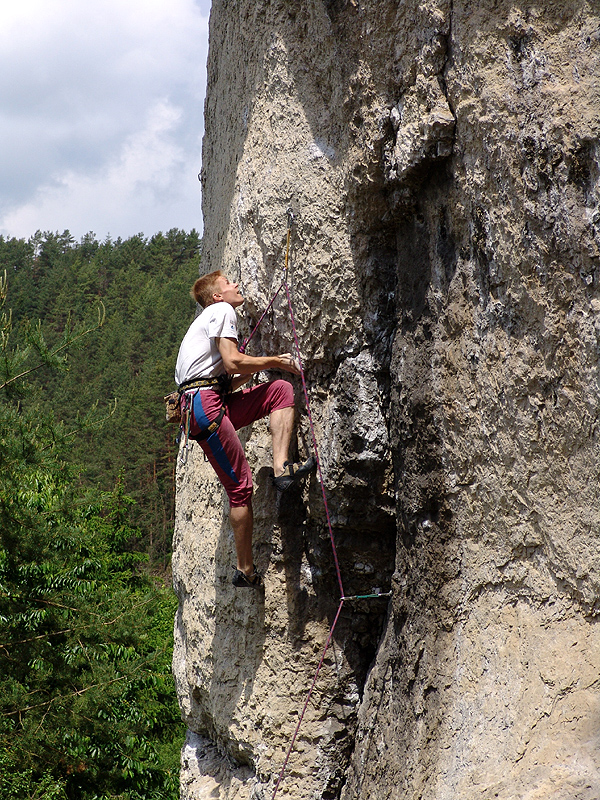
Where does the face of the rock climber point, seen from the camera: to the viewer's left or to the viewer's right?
to the viewer's right

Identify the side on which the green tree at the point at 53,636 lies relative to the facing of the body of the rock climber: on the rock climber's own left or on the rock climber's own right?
on the rock climber's own left

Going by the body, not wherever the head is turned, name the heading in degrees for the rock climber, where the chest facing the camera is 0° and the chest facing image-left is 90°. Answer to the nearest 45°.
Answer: approximately 270°
